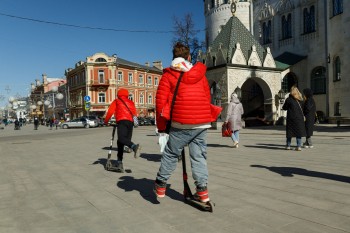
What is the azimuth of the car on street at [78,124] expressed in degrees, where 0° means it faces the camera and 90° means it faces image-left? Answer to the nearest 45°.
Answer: approximately 90°

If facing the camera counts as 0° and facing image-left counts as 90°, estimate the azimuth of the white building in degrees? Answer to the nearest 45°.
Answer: approximately 45°

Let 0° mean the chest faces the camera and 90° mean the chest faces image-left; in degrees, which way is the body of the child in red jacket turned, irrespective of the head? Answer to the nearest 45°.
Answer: approximately 135°

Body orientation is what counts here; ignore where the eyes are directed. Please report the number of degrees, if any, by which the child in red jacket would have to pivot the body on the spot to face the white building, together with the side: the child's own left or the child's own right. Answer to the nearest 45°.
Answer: approximately 90° to the child's own right

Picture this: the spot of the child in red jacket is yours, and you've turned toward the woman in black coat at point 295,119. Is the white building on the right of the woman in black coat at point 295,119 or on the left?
left

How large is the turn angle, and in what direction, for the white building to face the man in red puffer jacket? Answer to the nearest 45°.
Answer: approximately 45° to its left

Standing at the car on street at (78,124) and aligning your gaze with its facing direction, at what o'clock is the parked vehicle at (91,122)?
The parked vehicle is roughly at 5 o'clock from the car on street.

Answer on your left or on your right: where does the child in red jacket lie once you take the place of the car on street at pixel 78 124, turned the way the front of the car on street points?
on your left

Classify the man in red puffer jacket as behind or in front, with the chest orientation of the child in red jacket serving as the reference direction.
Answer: behind

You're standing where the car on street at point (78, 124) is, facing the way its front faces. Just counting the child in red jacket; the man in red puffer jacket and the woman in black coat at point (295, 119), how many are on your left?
3
